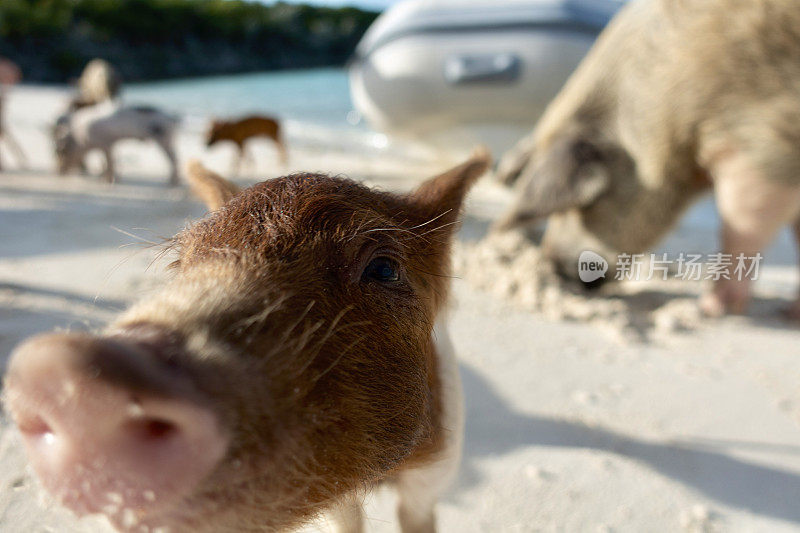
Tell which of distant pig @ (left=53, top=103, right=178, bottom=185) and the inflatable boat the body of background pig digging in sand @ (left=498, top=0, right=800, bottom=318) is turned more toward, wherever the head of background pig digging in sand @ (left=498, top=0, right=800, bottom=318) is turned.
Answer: the distant pig

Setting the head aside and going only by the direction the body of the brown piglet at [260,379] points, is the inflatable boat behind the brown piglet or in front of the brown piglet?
behind

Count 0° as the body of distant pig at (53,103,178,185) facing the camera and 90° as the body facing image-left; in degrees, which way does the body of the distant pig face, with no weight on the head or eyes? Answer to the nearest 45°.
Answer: approximately 90°

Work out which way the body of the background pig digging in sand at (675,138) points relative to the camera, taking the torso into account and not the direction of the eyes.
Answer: to the viewer's left

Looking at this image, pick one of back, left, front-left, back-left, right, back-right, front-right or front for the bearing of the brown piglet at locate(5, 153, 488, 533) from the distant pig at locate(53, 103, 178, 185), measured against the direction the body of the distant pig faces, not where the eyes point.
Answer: left

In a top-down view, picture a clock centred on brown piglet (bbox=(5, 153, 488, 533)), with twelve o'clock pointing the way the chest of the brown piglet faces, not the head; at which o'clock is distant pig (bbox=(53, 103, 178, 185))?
The distant pig is roughly at 4 o'clock from the brown piglet.

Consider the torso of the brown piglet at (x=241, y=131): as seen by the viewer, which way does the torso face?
to the viewer's left

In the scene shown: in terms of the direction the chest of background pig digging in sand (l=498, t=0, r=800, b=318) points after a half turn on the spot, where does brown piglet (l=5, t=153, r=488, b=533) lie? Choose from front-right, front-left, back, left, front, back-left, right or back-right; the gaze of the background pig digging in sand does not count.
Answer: right

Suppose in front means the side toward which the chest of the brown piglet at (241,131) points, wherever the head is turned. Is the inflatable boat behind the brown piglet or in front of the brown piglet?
behind

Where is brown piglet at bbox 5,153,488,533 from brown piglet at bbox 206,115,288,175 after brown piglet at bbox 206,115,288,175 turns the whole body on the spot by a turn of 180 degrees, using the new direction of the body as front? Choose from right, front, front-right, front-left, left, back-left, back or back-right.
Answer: right
